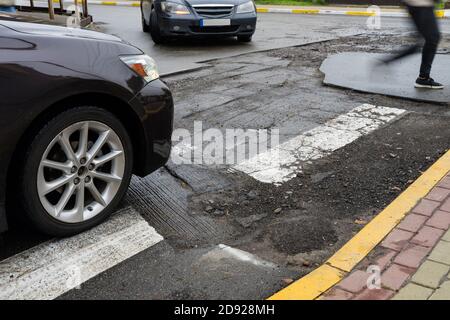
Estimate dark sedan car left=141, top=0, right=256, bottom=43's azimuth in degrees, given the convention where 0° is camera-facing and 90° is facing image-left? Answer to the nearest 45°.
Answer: approximately 0°

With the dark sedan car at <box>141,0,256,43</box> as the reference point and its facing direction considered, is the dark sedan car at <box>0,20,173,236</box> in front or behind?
in front
